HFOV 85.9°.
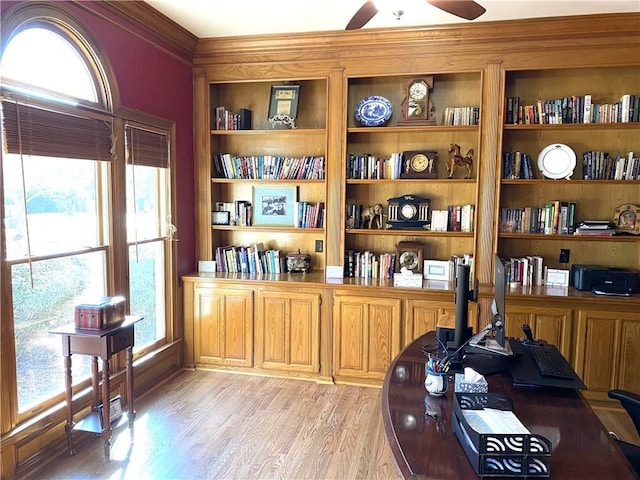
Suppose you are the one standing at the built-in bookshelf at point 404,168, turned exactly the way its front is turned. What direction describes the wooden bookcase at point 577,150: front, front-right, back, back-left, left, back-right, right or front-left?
left

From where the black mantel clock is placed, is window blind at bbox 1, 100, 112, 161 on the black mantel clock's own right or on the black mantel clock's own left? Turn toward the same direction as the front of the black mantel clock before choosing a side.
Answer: on the black mantel clock's own right

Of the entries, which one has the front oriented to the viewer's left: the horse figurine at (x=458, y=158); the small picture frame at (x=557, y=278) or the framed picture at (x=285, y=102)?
the horse figurine

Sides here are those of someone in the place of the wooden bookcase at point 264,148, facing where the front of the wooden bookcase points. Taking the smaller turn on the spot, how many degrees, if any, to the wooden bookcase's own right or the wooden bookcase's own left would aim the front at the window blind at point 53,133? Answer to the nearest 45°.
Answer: approximately 45° to the wooden bookcase's own right

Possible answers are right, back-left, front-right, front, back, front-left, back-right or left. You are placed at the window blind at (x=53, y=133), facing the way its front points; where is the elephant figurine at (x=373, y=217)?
front-left

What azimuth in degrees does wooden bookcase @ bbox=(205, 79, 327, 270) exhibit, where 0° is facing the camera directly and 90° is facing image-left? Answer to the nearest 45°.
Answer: approximately 0°

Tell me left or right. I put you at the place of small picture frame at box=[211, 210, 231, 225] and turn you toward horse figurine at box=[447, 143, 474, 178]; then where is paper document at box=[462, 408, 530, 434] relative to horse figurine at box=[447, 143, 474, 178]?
right

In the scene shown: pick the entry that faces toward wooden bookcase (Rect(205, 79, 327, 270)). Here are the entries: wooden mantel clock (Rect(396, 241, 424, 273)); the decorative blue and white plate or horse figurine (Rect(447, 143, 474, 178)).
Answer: the horse figurine

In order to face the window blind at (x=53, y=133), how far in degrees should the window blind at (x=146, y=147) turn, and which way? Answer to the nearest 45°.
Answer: approximately 90° to its right

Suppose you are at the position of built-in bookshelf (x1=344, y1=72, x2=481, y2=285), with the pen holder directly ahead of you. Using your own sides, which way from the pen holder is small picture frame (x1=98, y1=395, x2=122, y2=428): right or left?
right

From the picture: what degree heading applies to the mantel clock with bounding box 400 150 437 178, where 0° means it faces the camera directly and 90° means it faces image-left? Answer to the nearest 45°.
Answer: approximately 0°

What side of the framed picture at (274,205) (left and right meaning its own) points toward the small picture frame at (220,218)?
right

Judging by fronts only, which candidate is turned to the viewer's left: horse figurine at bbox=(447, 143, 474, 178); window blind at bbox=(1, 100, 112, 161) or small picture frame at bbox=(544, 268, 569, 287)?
the horse figurine

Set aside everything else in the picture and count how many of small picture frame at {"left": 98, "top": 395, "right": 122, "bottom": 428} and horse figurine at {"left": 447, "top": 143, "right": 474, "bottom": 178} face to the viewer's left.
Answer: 1

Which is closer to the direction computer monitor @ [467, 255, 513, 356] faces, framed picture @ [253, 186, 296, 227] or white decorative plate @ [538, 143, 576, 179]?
the white decorative plate

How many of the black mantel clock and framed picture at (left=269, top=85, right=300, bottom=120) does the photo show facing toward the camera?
2
